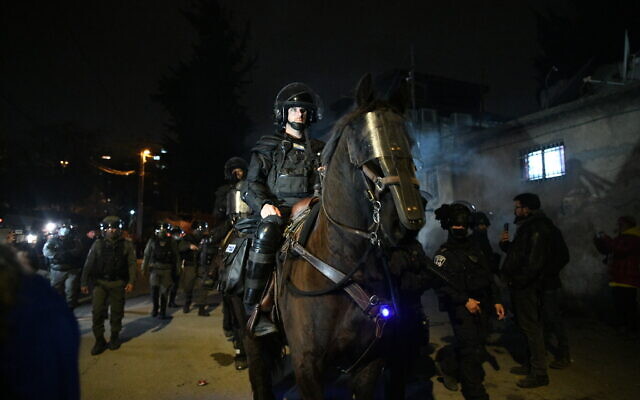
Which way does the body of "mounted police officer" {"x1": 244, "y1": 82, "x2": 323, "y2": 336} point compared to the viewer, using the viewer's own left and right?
facing the viewer and to the right of the viewer

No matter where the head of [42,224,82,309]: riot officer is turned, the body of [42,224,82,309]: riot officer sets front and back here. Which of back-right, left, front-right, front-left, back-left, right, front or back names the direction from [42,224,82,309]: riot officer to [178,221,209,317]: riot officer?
left

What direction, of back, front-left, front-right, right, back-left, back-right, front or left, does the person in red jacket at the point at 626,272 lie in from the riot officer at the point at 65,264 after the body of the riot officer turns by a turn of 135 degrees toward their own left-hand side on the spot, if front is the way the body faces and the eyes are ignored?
right

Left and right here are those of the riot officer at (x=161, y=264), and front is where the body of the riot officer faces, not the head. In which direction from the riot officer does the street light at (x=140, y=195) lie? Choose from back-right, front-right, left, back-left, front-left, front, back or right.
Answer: back

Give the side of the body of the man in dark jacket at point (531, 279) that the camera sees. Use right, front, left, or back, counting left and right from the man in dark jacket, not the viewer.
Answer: left

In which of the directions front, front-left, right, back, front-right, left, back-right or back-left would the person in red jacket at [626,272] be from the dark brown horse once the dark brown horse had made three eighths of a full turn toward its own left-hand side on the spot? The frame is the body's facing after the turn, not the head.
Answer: front-right

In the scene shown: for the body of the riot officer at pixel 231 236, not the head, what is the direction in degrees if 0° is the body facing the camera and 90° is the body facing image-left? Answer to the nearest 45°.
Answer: approximately 315°
